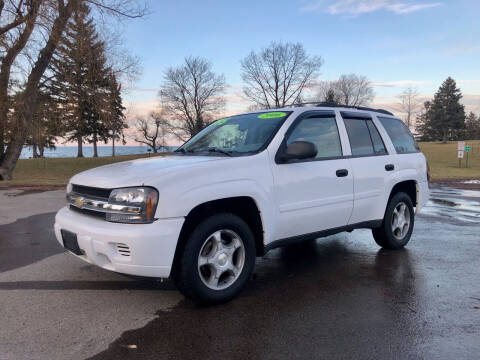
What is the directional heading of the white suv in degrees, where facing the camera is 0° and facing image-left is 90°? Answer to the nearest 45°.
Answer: approximately 45°

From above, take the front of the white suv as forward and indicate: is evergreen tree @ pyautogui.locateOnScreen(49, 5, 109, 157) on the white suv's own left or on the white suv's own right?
on the white suv's own right

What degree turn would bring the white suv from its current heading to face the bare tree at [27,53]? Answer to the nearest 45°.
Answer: approximately 90° to its right
